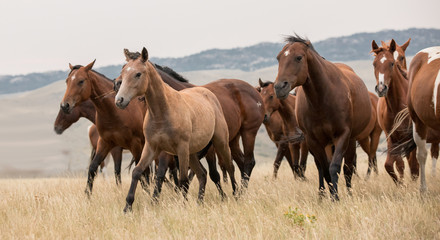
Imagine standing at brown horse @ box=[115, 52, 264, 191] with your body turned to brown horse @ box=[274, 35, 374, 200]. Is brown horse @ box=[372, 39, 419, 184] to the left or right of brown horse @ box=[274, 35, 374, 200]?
left

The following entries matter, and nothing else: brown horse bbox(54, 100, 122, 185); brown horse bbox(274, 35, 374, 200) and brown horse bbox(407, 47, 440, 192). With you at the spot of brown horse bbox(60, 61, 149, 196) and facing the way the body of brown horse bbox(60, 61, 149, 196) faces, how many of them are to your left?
2

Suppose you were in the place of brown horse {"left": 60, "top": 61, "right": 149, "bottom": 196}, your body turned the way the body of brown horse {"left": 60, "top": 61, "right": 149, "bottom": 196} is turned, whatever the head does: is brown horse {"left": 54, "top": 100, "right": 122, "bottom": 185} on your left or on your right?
on your right

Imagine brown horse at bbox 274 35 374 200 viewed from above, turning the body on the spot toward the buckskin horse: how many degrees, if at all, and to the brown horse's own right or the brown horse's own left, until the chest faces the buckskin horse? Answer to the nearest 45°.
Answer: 0° — it already faces it

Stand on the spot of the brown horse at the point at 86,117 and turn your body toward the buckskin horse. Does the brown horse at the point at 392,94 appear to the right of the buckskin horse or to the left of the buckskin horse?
left
